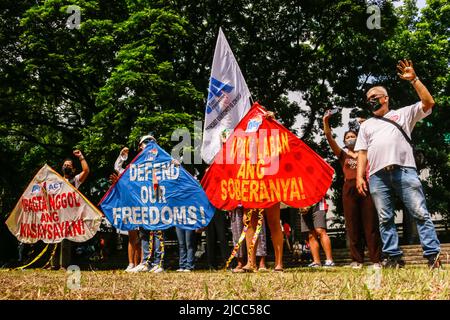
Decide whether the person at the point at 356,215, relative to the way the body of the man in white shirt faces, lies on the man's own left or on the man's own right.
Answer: on the man's own right

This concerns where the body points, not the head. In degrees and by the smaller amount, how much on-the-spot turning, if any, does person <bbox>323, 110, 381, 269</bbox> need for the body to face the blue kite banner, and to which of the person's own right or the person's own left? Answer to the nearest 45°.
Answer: approximately 90° to the person's own right

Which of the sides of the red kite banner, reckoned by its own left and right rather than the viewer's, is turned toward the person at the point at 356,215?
left

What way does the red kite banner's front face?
toward the camera

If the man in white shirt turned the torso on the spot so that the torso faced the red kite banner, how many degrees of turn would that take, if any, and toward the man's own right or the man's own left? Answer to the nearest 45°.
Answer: approximately 90° to the man's own right

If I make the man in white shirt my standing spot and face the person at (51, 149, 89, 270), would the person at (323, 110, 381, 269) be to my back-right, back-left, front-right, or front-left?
front-right

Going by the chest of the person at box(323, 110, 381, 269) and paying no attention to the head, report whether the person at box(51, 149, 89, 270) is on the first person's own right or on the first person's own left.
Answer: on the first person's own right

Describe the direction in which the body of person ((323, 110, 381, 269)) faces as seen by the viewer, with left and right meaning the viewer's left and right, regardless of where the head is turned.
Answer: facing the viewer

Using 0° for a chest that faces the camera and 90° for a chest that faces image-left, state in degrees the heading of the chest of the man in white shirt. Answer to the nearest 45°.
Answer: approximately 45°

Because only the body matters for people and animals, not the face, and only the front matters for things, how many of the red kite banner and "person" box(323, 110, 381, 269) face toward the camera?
2

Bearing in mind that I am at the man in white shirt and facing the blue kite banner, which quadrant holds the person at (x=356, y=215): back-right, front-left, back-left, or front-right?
front-right
